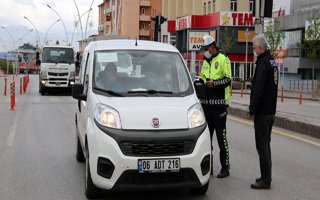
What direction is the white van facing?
toward the camera

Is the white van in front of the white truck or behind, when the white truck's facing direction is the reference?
in front

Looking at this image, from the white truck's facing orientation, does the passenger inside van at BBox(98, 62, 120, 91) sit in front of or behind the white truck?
in front

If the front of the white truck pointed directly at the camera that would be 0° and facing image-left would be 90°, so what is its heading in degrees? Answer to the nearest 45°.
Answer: approximately 0°

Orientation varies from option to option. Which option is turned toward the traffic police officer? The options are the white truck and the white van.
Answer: the white truck

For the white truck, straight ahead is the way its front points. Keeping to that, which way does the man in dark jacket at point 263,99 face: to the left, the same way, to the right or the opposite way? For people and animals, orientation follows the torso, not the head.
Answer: to the right

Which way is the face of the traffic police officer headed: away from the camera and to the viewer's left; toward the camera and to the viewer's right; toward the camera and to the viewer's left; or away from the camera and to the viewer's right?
toward the camera and to the viewer's left

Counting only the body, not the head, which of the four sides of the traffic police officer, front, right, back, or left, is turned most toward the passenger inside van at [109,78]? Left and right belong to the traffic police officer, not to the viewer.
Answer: front

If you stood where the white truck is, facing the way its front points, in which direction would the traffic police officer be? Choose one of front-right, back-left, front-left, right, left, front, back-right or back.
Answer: front

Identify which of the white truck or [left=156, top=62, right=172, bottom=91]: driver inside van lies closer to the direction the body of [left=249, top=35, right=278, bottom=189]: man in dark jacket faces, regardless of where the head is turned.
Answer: the driver inside van

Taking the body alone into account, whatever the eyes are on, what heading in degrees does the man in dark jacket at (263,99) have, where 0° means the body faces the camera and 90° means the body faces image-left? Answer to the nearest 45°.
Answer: approximately 90°
